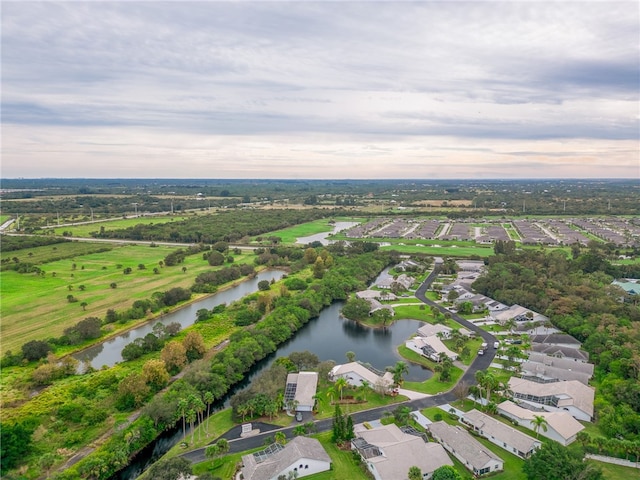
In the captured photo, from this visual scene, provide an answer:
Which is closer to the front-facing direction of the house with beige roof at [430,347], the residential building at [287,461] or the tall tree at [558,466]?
the tall tree

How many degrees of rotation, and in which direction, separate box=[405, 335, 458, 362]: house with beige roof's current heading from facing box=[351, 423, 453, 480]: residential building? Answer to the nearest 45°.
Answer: approximately 45° to its right

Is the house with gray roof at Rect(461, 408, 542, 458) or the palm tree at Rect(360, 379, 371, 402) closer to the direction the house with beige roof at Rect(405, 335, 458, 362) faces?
the house with gray roof

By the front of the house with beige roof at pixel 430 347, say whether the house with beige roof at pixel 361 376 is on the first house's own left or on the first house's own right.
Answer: on the first house's own right

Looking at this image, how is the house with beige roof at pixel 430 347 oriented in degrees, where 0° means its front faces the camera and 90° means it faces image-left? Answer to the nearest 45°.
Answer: approximately 315°

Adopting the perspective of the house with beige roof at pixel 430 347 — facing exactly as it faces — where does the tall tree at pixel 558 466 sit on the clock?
The tall tree is roughly at 1 o'clock from the house with beige roof.

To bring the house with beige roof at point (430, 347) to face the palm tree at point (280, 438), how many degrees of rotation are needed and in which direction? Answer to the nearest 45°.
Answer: approximately 90° to its right
